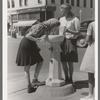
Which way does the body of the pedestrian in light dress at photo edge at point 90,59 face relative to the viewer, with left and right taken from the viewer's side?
facing to the left of the viewer
